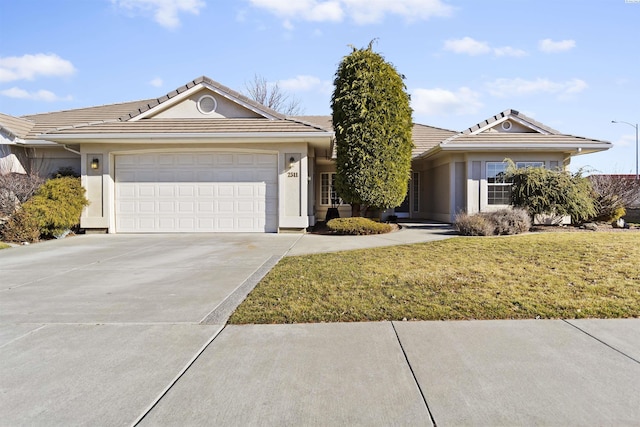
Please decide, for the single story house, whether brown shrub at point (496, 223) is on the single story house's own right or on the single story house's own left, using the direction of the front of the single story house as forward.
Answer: on the single story house's own left

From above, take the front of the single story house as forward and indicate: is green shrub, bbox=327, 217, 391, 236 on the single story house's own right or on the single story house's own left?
on the single story house's own left

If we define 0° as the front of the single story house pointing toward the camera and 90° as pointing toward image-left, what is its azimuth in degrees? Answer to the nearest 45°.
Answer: approximately 0°

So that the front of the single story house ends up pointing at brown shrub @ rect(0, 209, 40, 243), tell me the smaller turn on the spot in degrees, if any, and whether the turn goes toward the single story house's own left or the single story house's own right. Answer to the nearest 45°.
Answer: approximately 45° to the single story house's own right

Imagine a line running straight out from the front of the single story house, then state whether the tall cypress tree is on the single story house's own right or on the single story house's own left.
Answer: on the single story house's own left

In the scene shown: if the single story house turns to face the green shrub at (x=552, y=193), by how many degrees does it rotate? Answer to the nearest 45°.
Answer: approximately 90° to its left

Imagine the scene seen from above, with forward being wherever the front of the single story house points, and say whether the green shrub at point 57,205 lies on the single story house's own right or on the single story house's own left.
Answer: on the single story house's own right

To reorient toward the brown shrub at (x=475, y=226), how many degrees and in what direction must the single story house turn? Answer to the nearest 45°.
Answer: approximately 90° to its left

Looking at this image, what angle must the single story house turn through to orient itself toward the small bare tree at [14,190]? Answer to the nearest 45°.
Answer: approximately 90° to its right
